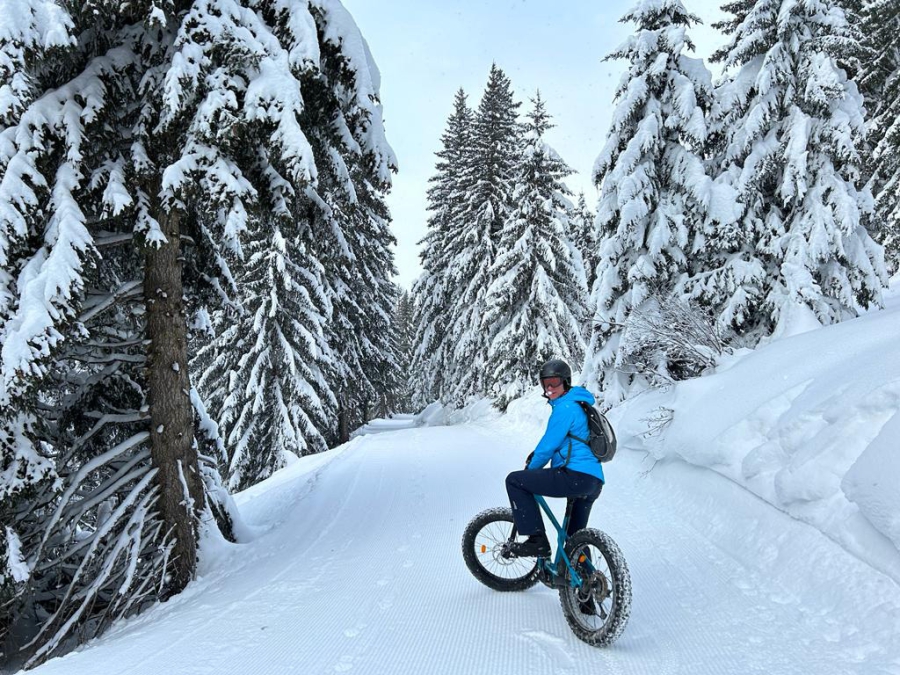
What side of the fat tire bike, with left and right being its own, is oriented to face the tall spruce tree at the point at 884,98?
right

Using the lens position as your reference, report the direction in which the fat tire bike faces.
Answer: facing away from the viewer and to the left of the viewer

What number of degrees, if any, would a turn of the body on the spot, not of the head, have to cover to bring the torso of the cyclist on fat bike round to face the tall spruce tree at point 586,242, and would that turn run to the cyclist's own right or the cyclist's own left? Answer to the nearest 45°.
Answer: approximately 90° to the cyclist's own right

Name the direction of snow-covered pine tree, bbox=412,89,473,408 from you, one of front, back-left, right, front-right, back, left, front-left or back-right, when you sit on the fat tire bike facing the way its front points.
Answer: front-right

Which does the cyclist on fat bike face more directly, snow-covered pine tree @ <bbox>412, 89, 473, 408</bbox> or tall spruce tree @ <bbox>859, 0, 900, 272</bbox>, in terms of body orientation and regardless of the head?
the snow-covered pine tree

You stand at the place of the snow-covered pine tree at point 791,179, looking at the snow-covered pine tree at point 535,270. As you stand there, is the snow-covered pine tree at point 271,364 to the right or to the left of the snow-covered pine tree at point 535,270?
left

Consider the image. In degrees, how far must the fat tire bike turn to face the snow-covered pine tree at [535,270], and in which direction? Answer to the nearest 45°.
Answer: approximately 45° to its right

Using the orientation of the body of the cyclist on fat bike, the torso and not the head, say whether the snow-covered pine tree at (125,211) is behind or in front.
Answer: in front

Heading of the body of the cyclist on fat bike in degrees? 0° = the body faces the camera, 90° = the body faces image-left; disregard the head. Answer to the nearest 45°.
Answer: approximately 90°
